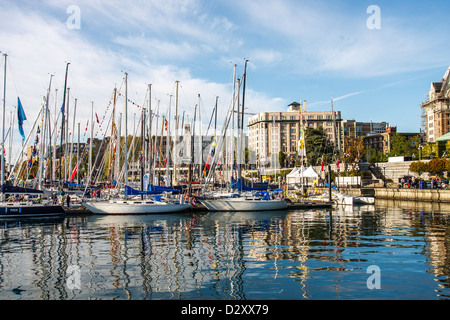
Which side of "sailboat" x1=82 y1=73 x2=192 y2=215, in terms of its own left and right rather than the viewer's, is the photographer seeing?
left

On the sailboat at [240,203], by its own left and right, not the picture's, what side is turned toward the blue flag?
front

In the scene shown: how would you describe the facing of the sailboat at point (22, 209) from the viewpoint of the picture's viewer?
facing to the left of the viewer

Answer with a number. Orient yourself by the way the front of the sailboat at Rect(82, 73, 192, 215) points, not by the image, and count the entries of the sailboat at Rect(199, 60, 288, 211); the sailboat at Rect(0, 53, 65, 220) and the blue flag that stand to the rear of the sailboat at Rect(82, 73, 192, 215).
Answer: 1

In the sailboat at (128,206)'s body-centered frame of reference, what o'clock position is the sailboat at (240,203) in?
the sailboat at (240,203) is roughly at 6 o'clock from the sailboat at (128,206).

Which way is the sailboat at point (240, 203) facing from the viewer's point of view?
to the viewer's left

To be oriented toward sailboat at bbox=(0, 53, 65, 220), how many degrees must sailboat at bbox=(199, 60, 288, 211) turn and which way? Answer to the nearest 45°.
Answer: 0° — it already faces it
